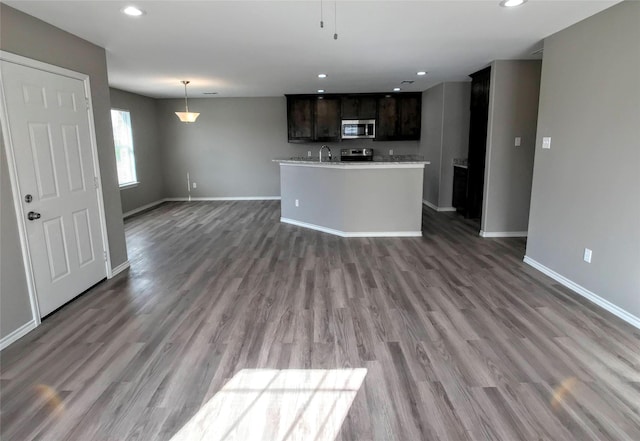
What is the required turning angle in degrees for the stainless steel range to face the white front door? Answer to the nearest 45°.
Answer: approximately 45° to its right

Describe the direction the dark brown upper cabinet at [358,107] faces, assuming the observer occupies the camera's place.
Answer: facing the viewer

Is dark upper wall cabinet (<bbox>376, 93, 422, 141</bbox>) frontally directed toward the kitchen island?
yes

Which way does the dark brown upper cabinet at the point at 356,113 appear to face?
toward the camera

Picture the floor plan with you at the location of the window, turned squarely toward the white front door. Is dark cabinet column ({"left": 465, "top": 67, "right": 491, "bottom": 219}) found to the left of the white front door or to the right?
left

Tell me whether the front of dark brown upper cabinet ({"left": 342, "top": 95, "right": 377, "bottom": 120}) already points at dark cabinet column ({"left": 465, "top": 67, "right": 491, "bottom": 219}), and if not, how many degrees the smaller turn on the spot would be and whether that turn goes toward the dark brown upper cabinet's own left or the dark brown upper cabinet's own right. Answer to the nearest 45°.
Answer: approximately 45° to the dark brown upper cabinet's own left

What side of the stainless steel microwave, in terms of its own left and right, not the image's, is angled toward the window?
right

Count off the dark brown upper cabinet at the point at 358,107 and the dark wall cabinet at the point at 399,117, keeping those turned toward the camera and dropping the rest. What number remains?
2

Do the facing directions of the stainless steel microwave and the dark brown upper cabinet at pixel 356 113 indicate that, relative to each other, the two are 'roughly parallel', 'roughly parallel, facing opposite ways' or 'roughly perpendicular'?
roughly parallel

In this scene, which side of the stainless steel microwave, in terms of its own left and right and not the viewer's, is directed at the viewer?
front

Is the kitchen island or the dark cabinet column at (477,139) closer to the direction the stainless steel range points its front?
the kitchen island

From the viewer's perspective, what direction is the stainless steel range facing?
toward the camera

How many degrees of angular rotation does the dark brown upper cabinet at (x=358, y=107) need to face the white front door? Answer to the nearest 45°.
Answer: approximately 45° to its right

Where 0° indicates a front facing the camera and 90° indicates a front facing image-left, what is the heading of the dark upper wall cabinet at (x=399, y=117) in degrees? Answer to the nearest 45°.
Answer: approximately 0°
